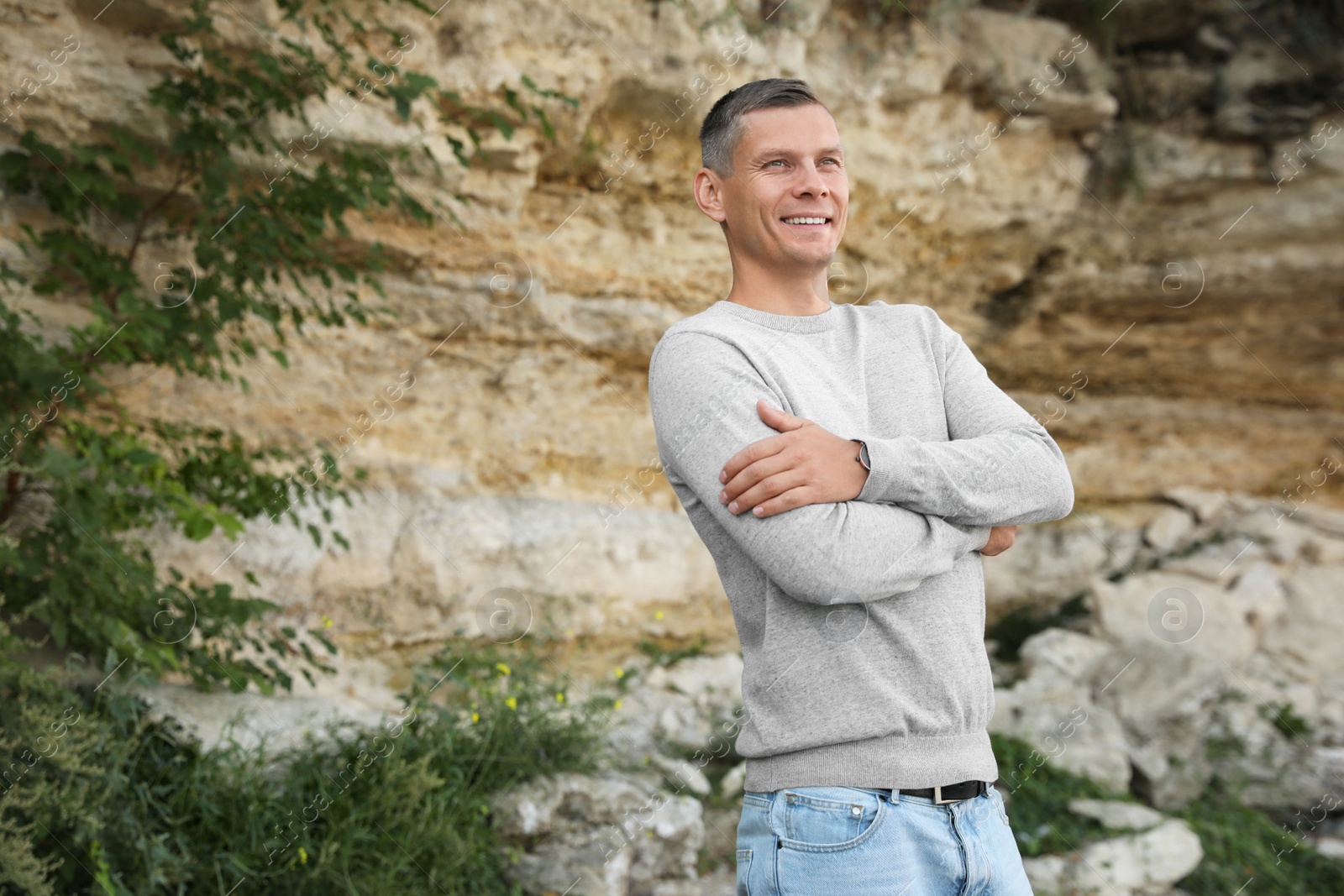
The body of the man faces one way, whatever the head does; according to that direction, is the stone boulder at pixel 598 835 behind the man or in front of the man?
behind

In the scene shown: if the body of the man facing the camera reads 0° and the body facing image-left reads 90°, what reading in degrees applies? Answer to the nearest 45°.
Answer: approximately 315°

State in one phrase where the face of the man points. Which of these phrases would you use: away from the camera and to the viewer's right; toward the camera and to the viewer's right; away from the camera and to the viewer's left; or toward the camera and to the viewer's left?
toward the camera and to the viewer's right
